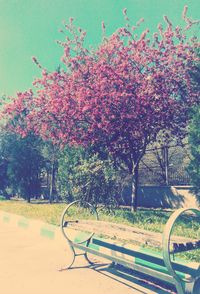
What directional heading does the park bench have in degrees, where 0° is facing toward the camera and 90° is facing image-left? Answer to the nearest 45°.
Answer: approximately 45°

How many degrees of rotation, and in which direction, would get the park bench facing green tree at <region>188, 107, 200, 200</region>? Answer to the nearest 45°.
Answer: approximately 135° to its right

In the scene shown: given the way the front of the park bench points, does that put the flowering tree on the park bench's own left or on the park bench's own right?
on the park bench's own right

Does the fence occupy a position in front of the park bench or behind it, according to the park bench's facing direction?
behind
